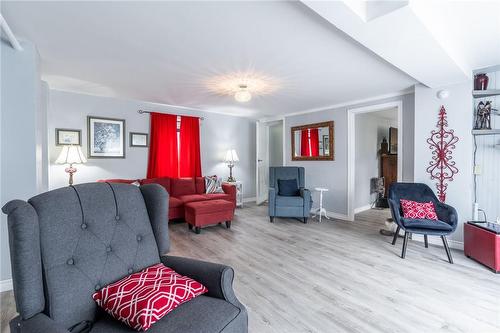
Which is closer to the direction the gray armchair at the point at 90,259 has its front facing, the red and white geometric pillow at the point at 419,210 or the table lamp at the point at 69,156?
the red and white geometric pillow

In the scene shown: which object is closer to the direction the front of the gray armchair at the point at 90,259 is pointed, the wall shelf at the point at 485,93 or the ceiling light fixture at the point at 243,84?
the wall shelf

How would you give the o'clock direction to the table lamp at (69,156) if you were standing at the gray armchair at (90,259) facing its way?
The table lamp is roughly at 7 o'clock from the gray armchair.

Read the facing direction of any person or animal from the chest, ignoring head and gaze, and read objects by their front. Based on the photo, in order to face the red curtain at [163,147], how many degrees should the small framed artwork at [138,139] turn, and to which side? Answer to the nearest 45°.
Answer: approximately 90° to its left

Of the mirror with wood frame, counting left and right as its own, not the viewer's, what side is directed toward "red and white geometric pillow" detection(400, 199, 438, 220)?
left
